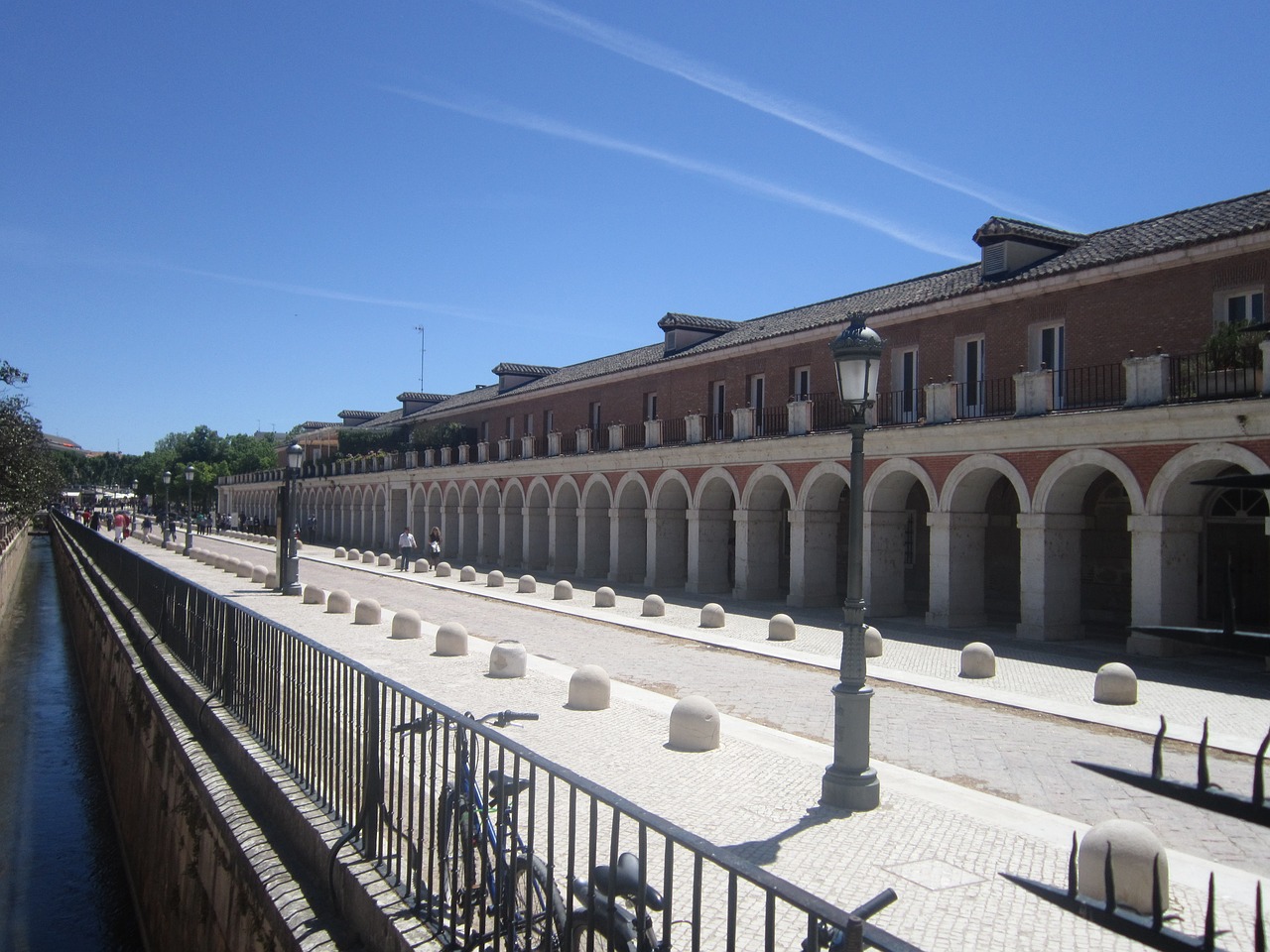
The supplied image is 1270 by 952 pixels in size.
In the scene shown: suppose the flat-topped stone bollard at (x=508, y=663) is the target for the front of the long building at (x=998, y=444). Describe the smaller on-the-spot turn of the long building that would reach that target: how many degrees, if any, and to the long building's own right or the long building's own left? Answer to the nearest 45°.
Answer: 0° — it already faces it

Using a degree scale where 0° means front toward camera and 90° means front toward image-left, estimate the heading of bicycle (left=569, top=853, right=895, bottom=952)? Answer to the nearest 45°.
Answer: approximately 315°

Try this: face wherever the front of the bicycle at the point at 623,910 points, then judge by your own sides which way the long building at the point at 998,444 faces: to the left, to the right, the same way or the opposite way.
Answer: to the right

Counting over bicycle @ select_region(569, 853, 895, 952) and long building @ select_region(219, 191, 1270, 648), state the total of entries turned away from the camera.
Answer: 0

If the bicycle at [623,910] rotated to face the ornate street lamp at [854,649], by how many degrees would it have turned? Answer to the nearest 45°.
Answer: approximately 135° to its left

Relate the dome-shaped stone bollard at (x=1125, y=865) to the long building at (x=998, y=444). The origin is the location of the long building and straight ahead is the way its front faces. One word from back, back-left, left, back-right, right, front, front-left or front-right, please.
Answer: front-left

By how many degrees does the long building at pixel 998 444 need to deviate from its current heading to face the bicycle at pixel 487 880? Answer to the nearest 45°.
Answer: approximately 45° to its left

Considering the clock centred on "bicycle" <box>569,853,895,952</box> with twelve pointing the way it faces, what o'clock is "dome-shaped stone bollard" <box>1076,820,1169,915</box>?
The dome-shaped stone bollard is roughly at 9 o'clock from the bicycle.

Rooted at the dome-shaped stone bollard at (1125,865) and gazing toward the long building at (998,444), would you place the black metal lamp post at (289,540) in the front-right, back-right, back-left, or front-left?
front-left

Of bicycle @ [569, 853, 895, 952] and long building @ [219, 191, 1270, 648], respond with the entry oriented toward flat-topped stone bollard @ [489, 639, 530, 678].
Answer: the long building

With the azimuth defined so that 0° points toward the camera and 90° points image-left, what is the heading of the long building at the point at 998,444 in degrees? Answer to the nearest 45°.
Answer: approximately 45°

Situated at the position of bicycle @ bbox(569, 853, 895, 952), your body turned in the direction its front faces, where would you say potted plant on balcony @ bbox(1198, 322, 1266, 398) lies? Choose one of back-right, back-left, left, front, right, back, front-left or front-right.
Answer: left

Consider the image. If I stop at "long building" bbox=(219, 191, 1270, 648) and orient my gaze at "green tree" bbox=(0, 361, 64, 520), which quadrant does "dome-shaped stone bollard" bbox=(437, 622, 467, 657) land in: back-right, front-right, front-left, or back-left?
front-left

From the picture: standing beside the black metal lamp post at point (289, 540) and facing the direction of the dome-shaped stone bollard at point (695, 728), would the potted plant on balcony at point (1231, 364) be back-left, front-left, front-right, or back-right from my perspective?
front-left

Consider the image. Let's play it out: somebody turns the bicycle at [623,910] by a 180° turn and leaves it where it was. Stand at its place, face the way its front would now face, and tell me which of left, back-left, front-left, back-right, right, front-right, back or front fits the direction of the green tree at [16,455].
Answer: front

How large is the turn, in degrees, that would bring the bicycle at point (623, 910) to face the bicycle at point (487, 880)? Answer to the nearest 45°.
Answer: approximately 180°

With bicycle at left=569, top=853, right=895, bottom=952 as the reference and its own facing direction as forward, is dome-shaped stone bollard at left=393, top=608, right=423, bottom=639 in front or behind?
behind
